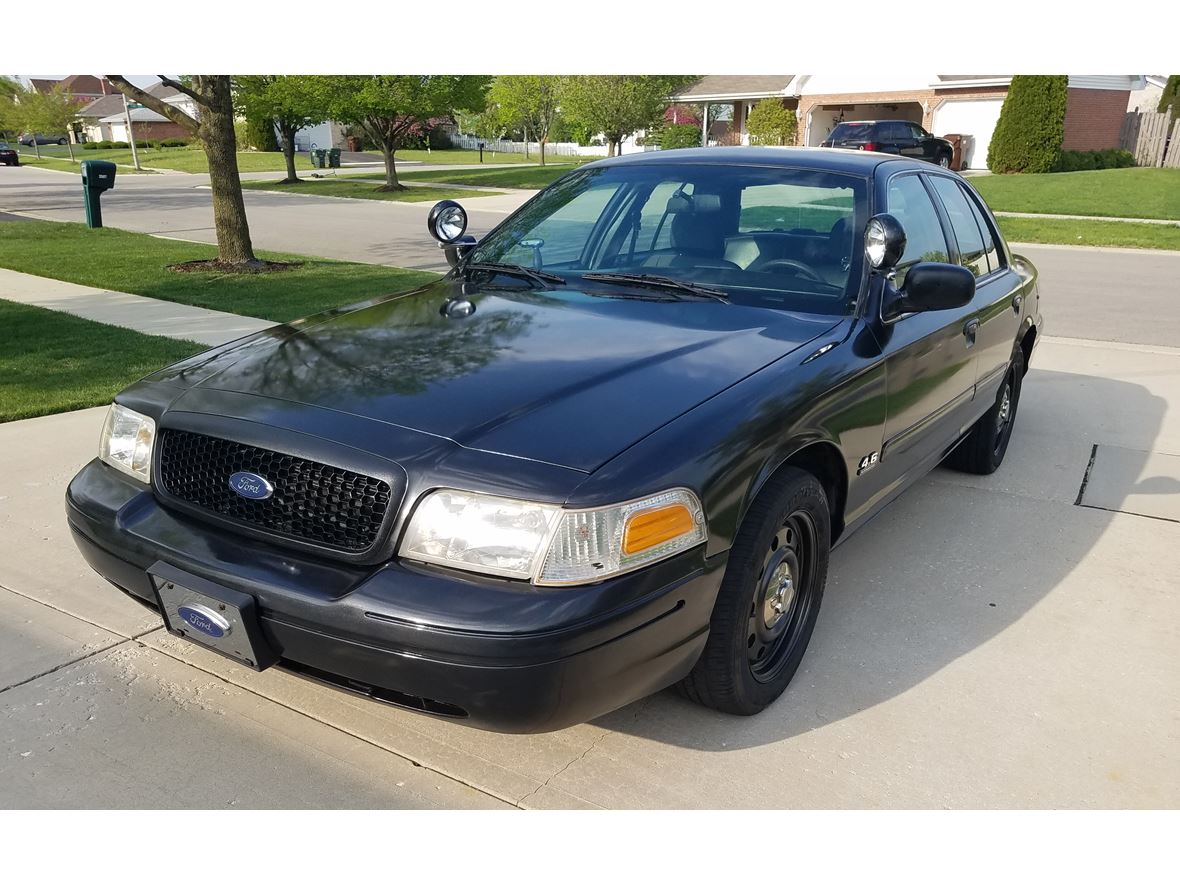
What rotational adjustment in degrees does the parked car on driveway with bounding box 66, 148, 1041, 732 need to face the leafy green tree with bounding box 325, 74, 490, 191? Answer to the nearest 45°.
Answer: approximately 135° to its right

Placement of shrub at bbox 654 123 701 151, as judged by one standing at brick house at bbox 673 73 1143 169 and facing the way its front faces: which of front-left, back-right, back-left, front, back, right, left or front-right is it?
back-right

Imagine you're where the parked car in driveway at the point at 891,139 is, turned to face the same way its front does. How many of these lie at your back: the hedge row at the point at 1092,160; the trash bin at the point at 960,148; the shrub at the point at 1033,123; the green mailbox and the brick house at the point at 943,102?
1

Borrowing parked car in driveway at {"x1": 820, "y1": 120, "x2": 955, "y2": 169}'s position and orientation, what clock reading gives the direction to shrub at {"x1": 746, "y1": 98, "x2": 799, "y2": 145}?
The shrub is roughly at 10 o'clock from the parked car in driveway.

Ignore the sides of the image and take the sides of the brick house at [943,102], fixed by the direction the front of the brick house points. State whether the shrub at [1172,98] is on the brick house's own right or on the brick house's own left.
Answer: on the brick house's own left

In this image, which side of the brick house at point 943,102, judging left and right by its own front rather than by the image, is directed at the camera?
front

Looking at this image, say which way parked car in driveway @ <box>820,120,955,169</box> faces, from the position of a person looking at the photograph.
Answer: facing away from the viewer and to the right of the viewer

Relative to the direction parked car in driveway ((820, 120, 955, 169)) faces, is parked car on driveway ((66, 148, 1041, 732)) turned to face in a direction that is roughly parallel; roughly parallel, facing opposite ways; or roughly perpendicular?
roughly parallel, facing opposite ways

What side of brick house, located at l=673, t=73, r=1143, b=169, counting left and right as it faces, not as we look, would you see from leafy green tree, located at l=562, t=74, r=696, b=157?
right

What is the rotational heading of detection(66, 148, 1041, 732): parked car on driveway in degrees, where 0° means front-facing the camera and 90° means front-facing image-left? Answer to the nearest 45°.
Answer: approximately 45°

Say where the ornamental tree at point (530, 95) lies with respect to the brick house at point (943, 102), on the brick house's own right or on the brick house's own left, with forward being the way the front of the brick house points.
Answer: on the brick house's own right

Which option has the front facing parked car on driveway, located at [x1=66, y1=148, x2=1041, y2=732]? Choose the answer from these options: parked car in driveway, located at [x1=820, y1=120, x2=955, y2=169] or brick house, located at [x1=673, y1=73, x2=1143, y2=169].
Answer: the brick house

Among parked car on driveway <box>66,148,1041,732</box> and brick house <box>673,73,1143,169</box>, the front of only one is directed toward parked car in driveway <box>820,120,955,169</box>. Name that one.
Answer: the brick house

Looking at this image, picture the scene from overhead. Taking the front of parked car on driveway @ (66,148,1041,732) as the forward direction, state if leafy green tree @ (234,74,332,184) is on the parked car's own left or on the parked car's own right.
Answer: on the parked car's own right

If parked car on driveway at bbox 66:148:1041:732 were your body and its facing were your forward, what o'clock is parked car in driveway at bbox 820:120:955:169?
parked car in driveway at bbox 820:120:955:169 is roughly at 5 o'clock from parked car on driveway at bbox 66:148:1041:732.

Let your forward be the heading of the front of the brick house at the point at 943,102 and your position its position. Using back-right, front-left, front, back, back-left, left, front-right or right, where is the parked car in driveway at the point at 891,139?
front

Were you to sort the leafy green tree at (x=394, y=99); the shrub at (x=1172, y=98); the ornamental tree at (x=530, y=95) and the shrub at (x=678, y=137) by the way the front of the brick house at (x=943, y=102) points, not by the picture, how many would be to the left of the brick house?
1

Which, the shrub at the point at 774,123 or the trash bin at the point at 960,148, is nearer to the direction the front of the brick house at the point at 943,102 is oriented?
the trash bin

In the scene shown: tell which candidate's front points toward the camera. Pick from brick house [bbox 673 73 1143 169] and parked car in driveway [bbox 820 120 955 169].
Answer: the brick house
